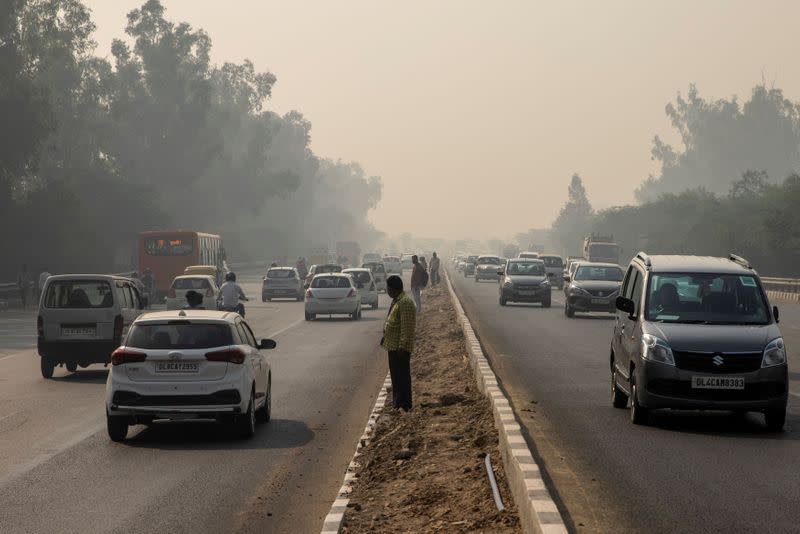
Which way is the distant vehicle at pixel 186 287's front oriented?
away from the camera

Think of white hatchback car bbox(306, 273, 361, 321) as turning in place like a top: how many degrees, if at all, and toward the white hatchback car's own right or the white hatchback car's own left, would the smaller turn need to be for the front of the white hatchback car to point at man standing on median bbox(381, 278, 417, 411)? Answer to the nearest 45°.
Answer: approximately 180°

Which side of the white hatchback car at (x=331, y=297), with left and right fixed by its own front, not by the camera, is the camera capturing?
back

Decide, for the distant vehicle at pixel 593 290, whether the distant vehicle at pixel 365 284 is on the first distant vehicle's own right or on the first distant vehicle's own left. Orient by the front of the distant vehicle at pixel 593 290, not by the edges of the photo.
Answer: on the first distant vehicle's own right

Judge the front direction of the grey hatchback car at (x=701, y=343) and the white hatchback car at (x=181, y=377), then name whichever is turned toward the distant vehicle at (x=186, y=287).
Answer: the white hatchback car

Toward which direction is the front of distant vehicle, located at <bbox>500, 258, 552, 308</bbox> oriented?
toward the camera

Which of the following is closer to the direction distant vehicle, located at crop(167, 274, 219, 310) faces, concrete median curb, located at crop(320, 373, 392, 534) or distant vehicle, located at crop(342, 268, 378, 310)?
the distant vehicle

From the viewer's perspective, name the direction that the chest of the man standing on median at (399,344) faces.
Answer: to the viewer's left

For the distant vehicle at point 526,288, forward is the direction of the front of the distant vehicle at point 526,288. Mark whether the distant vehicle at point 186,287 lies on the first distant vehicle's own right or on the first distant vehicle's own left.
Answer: on the first distant vehicle's own right

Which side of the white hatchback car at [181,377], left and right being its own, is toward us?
back

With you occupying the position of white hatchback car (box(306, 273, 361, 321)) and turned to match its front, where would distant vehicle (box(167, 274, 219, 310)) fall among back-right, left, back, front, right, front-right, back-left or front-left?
left

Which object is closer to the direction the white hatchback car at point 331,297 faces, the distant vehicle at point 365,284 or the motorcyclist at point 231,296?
the distant vehicle

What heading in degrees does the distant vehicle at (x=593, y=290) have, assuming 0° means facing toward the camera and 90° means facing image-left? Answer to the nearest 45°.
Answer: approximately 0°

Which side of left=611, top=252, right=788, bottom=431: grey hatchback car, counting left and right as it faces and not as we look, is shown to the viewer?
front

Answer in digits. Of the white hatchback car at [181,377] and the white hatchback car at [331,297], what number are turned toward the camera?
0
